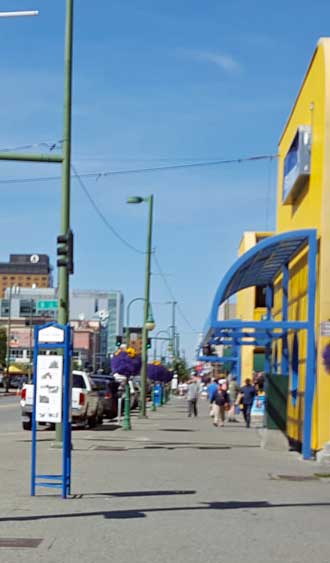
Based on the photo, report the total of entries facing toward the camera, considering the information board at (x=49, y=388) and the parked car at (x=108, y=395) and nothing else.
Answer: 1

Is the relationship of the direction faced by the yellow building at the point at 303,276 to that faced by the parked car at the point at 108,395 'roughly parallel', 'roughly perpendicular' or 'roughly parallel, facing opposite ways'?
roughly perpendicular

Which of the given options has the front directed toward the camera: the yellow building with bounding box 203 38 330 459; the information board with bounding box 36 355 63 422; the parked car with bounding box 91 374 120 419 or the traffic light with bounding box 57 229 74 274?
the information board

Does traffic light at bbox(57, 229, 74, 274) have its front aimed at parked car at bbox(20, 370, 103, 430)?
no

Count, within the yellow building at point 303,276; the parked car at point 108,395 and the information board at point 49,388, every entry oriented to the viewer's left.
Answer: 1

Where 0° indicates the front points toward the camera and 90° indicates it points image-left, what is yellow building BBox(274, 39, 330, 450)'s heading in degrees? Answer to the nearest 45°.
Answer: approximately 90°

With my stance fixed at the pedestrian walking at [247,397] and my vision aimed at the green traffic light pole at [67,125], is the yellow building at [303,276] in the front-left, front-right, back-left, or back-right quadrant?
front-left

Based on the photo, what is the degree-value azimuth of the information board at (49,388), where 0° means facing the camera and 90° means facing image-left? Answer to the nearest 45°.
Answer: approximately 0°

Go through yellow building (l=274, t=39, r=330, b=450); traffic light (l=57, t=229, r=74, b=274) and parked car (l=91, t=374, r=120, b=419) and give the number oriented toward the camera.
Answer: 0

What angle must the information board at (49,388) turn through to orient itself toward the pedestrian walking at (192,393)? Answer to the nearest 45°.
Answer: approximately 180°

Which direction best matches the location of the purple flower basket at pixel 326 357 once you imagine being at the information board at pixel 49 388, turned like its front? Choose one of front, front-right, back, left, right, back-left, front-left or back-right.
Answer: back-left

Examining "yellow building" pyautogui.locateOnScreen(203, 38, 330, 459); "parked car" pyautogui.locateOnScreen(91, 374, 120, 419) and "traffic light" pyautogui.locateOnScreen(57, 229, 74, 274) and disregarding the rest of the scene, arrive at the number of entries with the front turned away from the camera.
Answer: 1

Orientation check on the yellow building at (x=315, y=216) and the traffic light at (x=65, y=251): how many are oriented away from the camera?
0

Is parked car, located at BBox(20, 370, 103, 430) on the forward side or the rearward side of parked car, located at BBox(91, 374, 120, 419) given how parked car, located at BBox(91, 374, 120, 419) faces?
on the rearward side

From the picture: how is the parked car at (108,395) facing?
away from the camera
